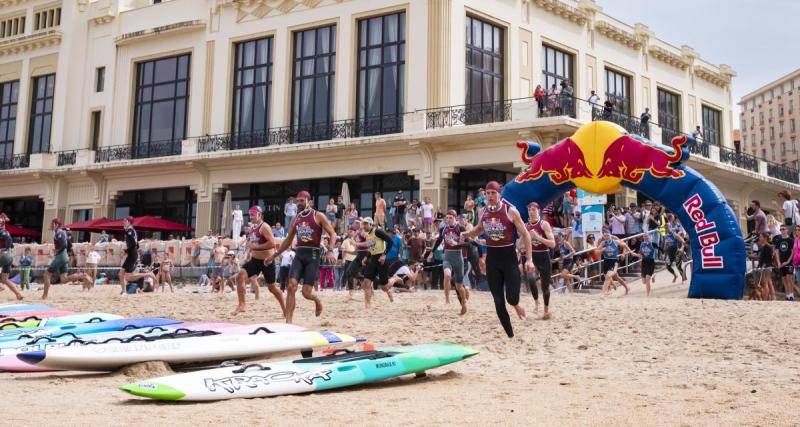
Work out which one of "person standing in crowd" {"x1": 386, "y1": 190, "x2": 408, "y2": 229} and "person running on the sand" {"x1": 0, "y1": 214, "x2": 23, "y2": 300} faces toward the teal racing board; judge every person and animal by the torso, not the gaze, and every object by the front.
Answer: "person standing in crowd" {"x1": 386, "y1": 190, "x2": 408, "y2": 229}

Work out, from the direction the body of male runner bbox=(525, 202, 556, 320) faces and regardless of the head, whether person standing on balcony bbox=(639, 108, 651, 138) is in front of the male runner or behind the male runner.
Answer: behind

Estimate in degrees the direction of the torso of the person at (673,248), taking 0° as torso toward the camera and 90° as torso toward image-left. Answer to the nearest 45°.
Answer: approximately 45°

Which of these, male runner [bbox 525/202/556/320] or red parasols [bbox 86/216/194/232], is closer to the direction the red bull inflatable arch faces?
the male runner

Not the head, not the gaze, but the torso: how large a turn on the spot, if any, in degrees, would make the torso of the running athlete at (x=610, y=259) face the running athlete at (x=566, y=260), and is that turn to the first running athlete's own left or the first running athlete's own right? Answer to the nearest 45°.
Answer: approximately 90° to the first running athlete's own right
